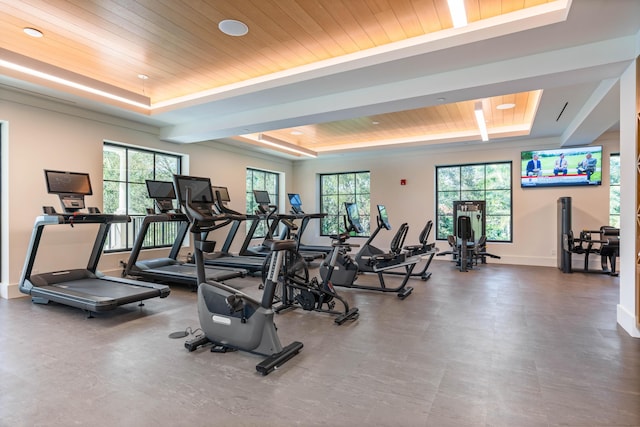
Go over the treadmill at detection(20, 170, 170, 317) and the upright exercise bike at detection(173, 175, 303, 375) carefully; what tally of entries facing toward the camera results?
0

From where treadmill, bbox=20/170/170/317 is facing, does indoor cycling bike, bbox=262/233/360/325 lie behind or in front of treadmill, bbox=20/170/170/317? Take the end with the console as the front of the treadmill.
behind

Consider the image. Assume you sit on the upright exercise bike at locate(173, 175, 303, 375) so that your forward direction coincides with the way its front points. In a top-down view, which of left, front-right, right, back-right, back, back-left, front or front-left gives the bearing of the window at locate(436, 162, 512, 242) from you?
right

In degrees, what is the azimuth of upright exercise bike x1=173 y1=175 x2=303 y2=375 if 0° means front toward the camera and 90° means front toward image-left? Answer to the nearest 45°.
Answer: approximately 135°

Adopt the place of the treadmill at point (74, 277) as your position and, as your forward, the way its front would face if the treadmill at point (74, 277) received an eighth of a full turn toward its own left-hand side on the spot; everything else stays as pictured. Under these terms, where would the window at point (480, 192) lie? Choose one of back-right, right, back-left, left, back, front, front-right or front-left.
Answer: back

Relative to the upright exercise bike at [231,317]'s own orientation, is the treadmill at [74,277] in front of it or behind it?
in front

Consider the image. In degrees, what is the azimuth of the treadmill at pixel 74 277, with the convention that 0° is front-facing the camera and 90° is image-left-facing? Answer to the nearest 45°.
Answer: approximately 135°

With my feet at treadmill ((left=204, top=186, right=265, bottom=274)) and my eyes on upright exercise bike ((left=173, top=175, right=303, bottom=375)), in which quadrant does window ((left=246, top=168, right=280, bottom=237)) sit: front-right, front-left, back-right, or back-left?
back-left

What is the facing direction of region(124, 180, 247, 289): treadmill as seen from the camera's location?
facing away from the viewer and to the left of the viewer

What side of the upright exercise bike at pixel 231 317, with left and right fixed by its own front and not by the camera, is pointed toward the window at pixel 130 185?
front
